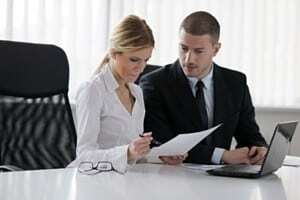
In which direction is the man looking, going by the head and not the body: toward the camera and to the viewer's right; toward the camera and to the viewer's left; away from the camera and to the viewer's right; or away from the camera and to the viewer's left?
toward the camera and to the viewer's left

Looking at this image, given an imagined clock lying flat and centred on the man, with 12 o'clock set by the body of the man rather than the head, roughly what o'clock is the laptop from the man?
The laptop is roughly at 11 o'clock from the man.

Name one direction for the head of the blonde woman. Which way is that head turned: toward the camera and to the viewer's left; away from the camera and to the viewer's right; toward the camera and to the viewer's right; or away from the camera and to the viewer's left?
toward the camera and to the viewer's right

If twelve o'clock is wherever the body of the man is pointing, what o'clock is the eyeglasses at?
The eyeglasses is roughly at 1 o'clock from the man.

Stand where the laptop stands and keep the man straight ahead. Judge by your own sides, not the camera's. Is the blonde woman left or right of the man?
left

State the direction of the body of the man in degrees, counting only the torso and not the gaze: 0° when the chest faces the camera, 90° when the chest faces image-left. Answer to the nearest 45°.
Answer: approximately 0°
